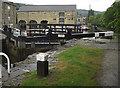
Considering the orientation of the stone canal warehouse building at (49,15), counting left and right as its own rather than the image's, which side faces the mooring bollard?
front

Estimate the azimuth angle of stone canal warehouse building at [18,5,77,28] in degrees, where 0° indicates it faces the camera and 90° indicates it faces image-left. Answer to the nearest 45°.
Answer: approximately 0°
